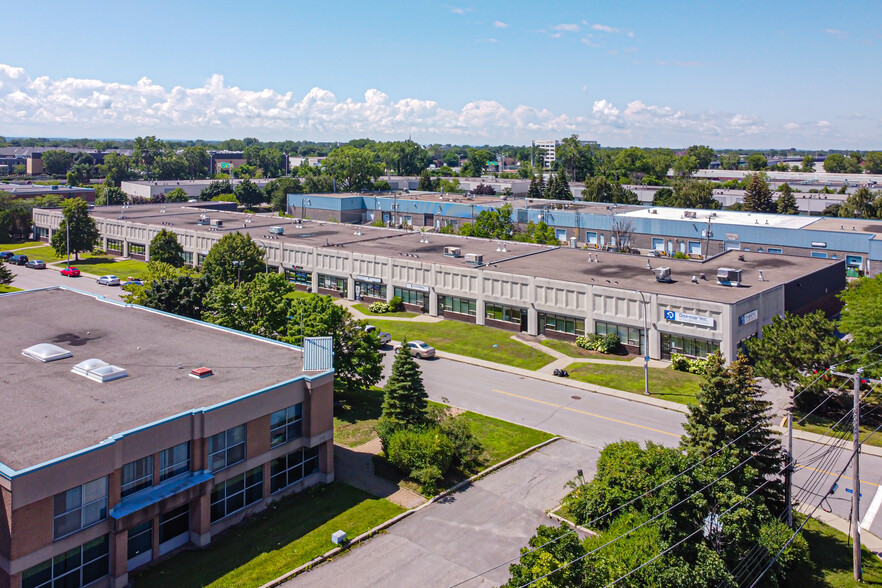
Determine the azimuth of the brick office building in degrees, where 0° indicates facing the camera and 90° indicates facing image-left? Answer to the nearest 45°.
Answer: approximately 315°

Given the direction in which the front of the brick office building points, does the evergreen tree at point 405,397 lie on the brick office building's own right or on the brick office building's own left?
on the brick office building's own left

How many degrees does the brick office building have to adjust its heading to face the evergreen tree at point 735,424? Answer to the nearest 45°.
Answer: approximately 45° to its left
